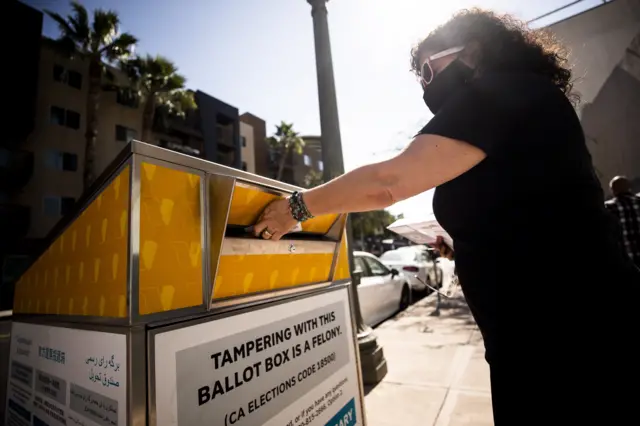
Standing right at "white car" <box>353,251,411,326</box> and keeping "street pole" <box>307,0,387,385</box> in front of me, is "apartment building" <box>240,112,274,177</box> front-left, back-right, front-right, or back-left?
back-right

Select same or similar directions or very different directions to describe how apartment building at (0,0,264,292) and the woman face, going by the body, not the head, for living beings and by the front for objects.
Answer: very different directions

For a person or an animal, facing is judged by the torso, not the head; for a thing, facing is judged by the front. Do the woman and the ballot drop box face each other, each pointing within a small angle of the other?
yes

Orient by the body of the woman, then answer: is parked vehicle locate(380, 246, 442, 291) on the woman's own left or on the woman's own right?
on the woman's own right

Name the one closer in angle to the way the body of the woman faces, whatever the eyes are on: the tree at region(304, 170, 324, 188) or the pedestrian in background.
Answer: the tree

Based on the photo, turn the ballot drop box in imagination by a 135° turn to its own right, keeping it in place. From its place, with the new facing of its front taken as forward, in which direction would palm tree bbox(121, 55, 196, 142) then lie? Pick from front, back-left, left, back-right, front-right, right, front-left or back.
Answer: right

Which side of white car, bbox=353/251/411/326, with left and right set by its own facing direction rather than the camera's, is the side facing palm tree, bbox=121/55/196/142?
left

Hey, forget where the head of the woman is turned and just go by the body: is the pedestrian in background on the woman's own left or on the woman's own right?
on the woman's own right

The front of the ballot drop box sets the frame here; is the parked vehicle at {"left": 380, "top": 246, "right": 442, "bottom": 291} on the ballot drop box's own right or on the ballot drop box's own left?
on the ballot drop box's own left

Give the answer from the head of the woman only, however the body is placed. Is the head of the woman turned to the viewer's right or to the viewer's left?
to the viewer's left

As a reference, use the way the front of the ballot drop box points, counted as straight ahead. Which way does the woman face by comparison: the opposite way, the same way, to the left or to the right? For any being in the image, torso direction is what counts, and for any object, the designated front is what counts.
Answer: the opposite way

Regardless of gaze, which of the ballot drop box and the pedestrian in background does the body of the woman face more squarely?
the ballot drop box

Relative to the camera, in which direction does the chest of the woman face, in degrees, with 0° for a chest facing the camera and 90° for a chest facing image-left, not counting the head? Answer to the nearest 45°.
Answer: approximately 90°

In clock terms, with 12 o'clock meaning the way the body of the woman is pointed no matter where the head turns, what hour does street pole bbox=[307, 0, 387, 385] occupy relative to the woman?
The street pole is roughly at 2 o'clock from the woman.
